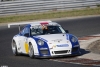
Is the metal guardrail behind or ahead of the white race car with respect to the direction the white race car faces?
behind

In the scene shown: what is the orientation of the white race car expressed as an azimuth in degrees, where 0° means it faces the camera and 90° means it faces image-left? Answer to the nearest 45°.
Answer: approximately 315°
